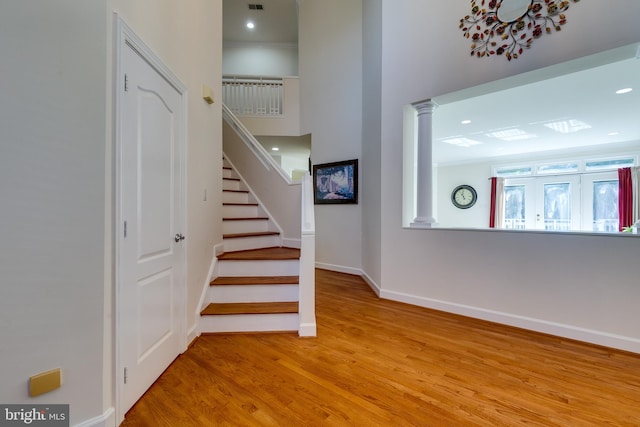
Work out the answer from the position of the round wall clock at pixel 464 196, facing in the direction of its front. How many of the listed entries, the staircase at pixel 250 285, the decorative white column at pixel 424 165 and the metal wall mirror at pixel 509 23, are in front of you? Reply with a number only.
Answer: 3

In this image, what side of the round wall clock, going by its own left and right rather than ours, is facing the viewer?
front

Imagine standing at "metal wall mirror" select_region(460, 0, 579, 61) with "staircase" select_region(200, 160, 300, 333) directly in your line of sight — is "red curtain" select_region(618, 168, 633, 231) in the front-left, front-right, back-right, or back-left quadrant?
back-right

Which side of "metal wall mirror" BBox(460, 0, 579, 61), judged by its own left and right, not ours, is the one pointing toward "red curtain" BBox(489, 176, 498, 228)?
back

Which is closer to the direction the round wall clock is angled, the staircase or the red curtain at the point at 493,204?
the staircase

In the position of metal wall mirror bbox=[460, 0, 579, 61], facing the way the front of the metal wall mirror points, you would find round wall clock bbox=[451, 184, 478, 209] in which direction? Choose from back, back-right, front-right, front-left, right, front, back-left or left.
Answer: back

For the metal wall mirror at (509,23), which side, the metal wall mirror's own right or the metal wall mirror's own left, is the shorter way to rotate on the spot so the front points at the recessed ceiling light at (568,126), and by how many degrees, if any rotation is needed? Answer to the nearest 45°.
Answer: approximately 180°

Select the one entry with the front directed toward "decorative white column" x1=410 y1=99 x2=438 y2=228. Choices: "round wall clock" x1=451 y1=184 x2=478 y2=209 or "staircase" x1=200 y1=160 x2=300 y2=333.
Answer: the round wall clock

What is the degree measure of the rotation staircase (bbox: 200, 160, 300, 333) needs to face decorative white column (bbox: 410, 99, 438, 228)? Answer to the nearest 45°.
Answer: approximately 90° to its left

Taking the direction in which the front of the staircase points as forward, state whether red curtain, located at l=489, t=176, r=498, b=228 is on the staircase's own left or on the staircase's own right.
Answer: on the staircase's own left

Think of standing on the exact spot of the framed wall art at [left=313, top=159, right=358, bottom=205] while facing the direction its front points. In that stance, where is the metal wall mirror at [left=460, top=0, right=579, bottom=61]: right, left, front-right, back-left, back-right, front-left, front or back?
left

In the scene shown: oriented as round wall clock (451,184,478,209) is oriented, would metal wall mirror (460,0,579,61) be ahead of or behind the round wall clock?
ahead

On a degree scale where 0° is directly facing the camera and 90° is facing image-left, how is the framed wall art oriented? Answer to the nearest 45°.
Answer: approximately 45°
